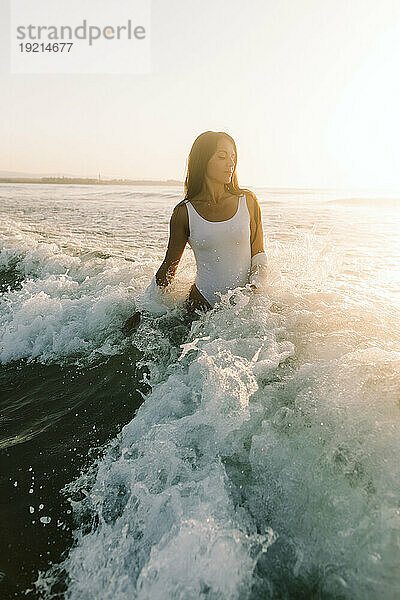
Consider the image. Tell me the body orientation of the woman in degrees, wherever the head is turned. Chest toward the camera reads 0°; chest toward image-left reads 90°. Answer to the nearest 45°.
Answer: approximately 0°
